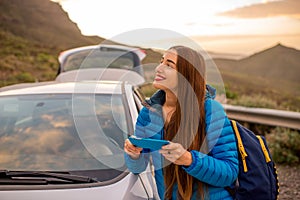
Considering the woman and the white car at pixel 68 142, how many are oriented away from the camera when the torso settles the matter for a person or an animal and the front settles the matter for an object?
0

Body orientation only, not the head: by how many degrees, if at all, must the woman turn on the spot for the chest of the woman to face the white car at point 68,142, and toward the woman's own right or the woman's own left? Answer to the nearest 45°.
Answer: approximately 90° to the woman's own right

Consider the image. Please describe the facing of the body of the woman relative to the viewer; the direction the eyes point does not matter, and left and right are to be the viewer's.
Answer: facing the viewer and to the left of the viewer

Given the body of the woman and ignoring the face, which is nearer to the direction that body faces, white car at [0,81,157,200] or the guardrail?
the white car

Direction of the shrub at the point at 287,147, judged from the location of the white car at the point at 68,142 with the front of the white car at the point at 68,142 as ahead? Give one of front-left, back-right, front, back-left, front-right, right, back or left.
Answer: back-left

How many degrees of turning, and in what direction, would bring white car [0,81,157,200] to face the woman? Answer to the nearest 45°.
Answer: approximately 45° to its left

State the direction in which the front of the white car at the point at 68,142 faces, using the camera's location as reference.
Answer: facing the viewer
